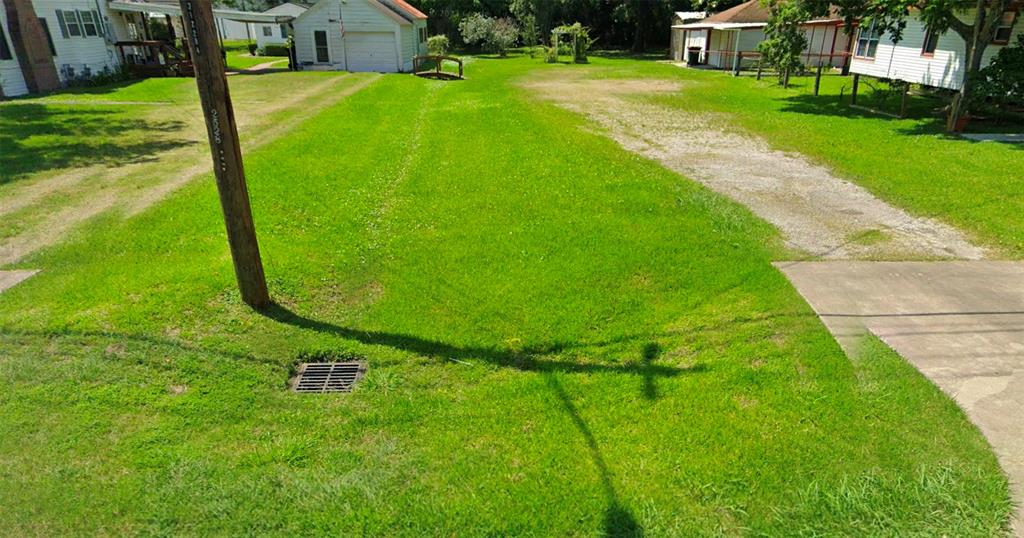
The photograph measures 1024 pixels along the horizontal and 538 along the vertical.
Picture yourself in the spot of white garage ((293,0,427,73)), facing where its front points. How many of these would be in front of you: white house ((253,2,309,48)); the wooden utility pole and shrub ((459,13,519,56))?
1

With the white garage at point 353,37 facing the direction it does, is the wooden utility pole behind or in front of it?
in front

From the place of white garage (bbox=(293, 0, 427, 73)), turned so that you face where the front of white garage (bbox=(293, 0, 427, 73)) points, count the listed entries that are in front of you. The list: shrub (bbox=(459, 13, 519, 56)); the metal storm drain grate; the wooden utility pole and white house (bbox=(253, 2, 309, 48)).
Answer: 2

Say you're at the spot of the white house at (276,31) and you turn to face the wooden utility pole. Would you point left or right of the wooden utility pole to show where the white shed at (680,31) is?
left

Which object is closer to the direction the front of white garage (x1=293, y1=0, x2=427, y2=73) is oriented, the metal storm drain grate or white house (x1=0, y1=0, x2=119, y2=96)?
the metal storm drain grate

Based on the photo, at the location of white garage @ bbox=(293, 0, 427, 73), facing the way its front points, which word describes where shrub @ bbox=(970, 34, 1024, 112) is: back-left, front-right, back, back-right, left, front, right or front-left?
front-left

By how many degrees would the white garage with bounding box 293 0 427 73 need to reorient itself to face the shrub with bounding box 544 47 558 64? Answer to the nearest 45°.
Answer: approximately 90° to its left

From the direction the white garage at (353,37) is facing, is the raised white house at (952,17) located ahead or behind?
ahead

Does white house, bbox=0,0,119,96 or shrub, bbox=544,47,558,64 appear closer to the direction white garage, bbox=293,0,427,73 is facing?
the white house

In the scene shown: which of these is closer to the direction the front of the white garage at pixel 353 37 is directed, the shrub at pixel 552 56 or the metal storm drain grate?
the metal storm drain grate

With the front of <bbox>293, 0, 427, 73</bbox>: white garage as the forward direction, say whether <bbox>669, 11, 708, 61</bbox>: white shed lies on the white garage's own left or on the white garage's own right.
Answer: on the white garage's own left

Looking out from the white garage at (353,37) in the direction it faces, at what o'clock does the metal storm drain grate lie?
The metal storm drain grate is roughly at 12 o'clock from the white garage.

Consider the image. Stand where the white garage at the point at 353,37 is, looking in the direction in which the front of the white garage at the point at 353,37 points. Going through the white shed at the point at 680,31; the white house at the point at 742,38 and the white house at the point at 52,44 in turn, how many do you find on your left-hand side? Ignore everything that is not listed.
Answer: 2

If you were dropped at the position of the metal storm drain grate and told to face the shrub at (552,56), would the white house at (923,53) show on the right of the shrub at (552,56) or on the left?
right

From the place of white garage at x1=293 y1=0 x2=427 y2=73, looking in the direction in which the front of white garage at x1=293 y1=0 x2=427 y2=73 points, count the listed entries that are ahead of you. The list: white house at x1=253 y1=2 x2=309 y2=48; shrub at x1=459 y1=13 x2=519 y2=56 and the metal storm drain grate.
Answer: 1

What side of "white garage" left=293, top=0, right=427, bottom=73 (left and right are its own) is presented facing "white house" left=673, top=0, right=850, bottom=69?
left
